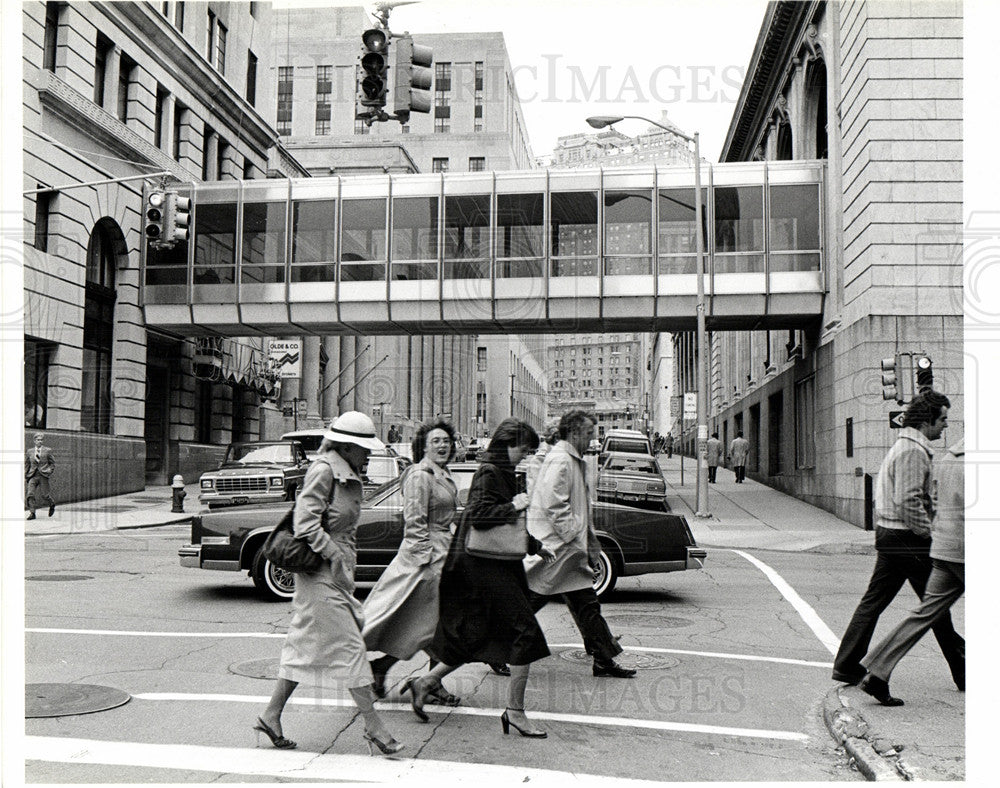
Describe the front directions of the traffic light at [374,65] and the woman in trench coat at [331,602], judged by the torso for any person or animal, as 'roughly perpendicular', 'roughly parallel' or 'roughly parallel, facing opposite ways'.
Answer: roughly perpendicular

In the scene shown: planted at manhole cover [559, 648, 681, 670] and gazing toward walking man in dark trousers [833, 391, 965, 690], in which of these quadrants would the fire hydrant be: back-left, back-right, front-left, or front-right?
back-left

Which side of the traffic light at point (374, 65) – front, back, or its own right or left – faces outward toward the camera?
front

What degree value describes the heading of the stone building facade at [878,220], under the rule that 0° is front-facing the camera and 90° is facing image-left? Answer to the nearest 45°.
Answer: approximately 90°
